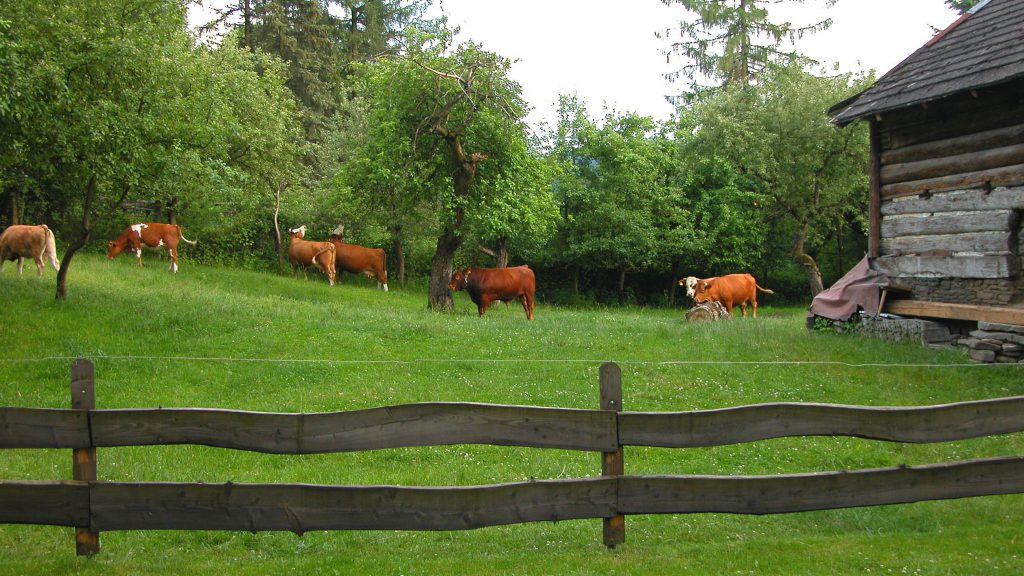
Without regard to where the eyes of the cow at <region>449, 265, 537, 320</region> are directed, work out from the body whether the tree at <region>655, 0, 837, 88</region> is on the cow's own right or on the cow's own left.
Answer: on the cow's own right

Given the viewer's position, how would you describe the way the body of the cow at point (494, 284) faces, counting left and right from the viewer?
facing to the left of the viewer

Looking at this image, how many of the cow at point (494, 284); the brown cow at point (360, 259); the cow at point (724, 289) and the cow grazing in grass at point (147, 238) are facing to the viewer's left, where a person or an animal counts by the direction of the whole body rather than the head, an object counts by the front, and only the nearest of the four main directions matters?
4

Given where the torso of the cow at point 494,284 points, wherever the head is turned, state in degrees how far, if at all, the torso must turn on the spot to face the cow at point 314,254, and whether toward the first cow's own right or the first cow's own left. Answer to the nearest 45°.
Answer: approximately 45° to the first cow's own right

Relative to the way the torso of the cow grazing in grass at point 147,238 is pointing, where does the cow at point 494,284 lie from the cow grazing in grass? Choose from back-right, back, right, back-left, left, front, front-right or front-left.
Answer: back-left

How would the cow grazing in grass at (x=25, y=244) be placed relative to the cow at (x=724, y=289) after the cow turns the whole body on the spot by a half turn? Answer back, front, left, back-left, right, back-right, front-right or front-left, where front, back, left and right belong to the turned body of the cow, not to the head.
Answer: back-right

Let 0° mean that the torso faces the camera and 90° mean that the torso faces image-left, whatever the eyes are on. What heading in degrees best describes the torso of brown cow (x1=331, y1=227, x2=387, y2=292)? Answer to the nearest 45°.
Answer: approximately 90°

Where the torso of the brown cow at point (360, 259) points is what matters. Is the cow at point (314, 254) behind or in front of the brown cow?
in front

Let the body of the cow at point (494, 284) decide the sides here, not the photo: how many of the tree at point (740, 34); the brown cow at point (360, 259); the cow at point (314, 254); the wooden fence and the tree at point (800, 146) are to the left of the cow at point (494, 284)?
1

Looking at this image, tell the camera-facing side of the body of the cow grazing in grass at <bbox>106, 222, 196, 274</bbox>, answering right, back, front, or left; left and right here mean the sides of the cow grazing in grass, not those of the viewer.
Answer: left

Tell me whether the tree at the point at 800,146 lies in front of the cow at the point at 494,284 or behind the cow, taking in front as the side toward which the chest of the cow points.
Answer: behind

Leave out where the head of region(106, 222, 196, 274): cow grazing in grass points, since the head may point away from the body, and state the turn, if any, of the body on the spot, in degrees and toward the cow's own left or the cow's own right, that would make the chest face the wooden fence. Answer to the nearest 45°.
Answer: approximately 90° to the cow's own left

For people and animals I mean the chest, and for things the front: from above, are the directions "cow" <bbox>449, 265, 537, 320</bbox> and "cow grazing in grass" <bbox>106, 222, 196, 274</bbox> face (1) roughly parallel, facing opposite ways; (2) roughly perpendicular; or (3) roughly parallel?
roughly parallel

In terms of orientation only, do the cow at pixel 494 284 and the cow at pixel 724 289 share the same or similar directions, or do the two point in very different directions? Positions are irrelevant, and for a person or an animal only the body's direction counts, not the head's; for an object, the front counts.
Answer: same or similar directions

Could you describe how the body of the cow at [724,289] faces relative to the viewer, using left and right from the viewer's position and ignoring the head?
facing to the left of the viewer

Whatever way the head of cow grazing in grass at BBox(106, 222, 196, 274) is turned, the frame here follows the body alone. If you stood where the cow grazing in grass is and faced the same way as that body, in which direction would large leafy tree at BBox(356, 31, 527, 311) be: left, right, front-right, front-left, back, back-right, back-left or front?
back-left

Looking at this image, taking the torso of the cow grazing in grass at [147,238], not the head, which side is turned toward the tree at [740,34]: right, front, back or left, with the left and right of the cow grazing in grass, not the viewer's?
back
